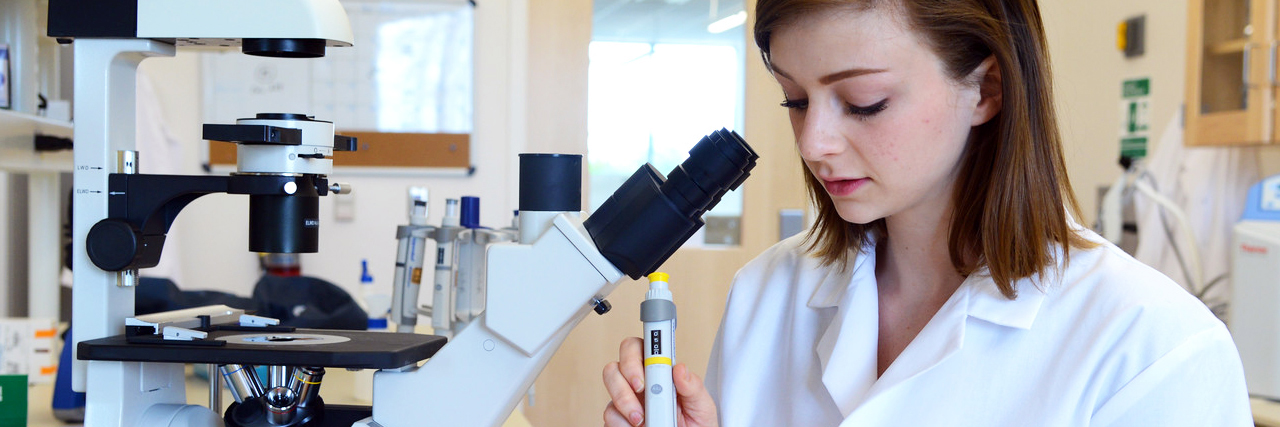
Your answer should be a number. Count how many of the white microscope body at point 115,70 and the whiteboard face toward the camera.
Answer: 1

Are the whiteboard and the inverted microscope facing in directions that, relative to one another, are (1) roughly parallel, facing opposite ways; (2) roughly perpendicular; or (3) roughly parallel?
roughly perpendicular

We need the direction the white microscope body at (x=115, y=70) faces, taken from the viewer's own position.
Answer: facing to the right of the viewer

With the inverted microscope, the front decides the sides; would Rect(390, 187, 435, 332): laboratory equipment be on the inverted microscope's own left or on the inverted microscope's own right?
on the inverted microscope's own left

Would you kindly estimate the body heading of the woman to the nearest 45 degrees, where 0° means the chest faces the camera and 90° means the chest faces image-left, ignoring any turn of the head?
approximately 45°

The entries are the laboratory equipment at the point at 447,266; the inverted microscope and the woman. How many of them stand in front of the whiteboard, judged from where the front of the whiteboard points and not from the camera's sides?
3

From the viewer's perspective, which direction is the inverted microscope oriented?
to the viewer's right

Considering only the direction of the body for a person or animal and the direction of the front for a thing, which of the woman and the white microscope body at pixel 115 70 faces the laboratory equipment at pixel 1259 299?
the white microscope body

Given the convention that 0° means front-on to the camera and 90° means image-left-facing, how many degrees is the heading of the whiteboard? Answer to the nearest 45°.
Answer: approximately 0°

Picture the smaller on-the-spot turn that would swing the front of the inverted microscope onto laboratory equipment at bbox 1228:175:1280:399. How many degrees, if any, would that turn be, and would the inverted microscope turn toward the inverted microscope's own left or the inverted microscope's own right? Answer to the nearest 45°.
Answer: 0° — it already faces it
